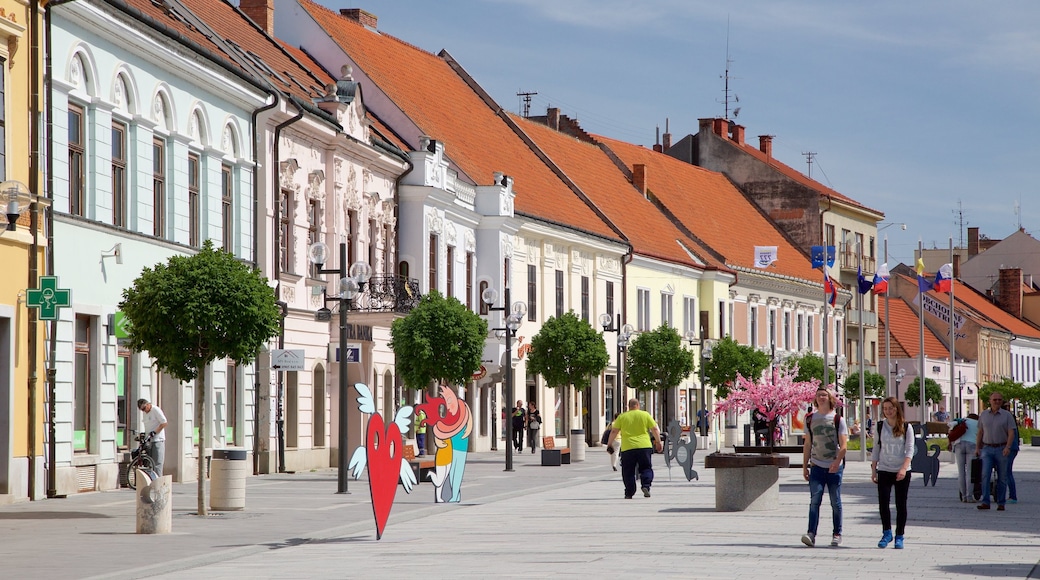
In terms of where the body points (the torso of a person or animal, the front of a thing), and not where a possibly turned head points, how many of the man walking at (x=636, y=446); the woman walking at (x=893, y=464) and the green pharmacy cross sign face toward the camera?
2

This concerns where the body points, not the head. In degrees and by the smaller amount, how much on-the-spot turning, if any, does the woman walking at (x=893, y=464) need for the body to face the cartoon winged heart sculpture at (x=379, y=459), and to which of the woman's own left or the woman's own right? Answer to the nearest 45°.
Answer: approximately 90° to the woman's own right

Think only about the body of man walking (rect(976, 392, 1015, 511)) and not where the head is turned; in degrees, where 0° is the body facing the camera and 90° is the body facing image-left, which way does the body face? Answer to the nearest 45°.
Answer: approximately 0°

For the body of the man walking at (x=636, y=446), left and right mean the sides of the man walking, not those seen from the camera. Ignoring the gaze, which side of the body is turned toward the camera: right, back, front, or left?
back

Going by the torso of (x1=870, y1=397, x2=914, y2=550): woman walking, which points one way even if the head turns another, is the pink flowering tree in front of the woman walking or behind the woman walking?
behind

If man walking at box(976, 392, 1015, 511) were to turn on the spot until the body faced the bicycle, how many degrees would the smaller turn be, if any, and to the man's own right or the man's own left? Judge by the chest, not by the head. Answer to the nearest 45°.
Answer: approximately 90° to the man's own right

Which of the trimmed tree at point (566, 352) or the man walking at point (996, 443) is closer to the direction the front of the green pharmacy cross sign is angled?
the man walking

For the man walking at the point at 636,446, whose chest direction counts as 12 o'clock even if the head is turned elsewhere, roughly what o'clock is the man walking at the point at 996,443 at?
the man walking at the point at 996,443 is roughly at 4 o'clock from the man walking at the point at 636,446.

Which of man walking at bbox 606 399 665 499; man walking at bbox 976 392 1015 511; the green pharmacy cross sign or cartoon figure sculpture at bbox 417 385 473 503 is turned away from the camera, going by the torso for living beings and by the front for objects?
man walking at bbox 606 399 665 499

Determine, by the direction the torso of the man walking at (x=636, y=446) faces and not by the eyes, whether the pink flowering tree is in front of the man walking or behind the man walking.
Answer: in front

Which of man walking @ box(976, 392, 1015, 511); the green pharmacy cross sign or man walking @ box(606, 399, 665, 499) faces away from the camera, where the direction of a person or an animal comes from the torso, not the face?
man walking @ box(606, 399, 665, 499)

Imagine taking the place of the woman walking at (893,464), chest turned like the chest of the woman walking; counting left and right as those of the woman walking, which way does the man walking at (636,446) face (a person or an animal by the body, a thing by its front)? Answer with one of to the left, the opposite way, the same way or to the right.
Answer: the opposite way

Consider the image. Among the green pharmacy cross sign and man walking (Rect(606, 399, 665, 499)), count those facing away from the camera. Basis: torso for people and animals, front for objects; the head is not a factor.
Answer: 1

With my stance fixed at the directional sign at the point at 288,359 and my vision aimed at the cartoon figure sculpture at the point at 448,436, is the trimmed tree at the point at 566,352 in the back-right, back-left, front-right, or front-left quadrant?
back-left
